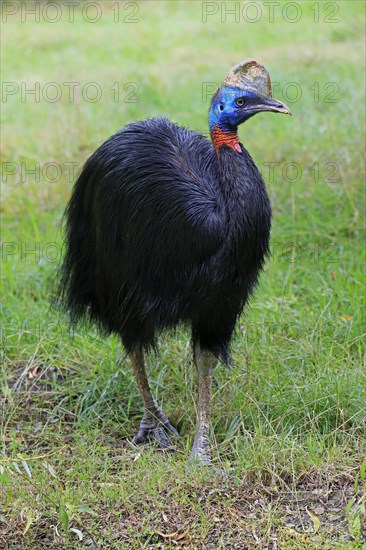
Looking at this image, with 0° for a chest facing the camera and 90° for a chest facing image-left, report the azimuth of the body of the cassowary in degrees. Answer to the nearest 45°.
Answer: approximately 315°
